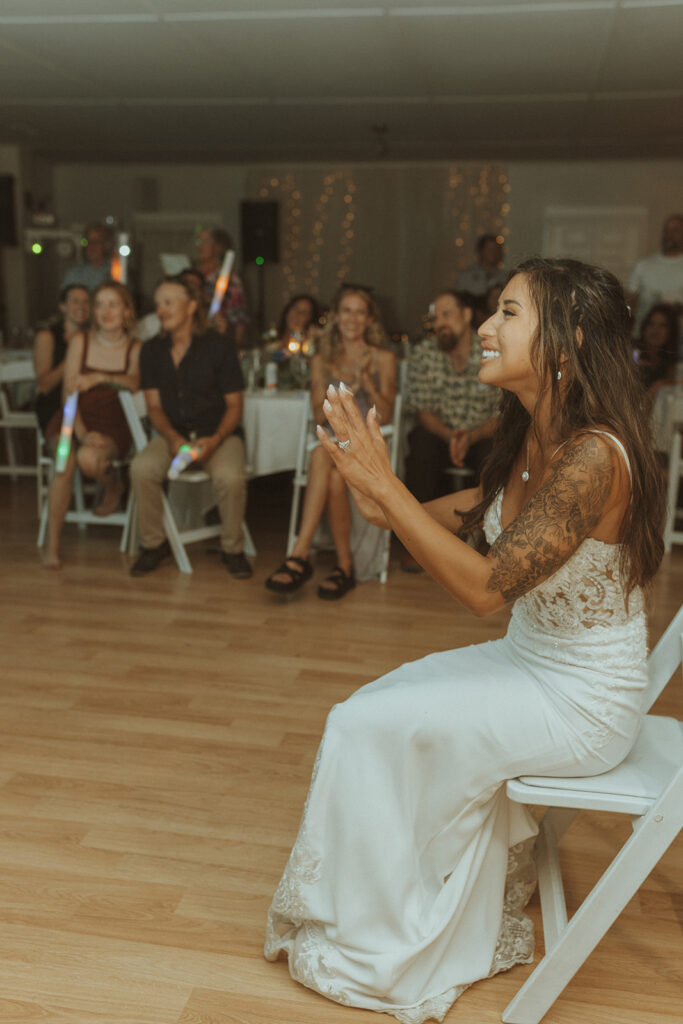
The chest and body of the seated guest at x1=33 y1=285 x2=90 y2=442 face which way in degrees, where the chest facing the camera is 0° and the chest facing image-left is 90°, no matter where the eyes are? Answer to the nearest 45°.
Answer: approximately 315°

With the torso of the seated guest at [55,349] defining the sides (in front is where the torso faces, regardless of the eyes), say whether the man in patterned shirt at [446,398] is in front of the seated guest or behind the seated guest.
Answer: in front

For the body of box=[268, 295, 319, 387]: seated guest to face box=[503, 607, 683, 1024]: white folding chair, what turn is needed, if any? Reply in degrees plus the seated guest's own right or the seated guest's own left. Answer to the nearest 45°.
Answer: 0° — they already face it

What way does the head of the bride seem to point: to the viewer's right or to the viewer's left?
to the viewer's left

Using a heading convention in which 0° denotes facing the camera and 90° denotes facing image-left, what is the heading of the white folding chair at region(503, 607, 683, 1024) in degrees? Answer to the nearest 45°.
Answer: approximately 90°

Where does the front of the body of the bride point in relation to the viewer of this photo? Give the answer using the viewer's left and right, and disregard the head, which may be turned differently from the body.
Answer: facing to the left of the viewer

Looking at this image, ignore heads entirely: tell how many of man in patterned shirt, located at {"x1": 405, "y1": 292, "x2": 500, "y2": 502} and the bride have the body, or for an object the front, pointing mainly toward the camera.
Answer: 1

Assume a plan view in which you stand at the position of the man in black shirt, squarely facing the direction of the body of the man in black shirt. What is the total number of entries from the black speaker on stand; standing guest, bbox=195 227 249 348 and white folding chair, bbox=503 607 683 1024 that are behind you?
2
